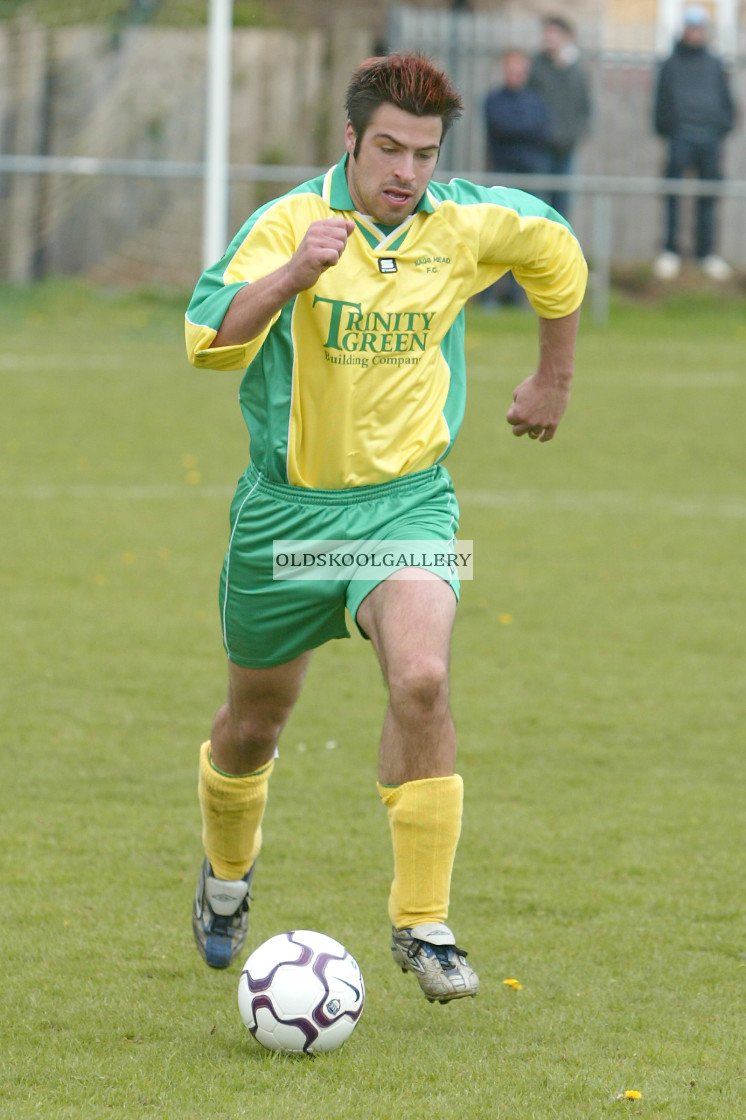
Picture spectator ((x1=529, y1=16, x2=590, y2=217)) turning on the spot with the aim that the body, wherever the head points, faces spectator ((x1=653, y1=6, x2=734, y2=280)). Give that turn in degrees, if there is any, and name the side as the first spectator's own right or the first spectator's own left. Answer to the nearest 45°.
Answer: approximately 135° to the first spectator's own left

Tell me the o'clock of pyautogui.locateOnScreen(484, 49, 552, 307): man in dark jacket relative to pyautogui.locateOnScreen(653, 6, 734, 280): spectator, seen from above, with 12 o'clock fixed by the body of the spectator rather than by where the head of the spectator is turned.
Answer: The man in dark jacket is roughly at 2 o'clock from the spectator.

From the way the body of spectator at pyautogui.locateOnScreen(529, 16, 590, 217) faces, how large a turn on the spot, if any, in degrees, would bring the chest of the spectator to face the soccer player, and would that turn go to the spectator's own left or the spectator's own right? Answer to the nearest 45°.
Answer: approximately 45° to the spectator's own left

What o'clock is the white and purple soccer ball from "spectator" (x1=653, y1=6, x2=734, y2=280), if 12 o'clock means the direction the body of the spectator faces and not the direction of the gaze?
The white and purple soccer ball is roughly at 12 o'clock from the spectator.

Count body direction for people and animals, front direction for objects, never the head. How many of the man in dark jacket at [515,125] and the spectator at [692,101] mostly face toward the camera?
2

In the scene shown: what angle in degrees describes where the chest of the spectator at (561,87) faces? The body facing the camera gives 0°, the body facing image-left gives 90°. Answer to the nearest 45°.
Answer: approximately 45°

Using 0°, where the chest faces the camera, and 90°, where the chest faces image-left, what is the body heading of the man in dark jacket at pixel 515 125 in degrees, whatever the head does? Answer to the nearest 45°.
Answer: approximately 0°
